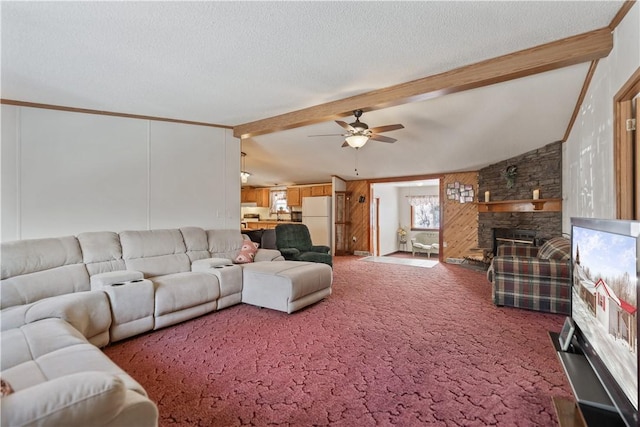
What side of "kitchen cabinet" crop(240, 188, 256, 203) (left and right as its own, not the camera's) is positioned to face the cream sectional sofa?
front

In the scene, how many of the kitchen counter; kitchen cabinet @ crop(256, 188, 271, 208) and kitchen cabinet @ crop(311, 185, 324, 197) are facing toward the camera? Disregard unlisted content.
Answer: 3

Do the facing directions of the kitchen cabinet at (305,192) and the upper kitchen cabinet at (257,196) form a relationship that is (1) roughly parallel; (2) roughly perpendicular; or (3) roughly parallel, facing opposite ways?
roughly parallel

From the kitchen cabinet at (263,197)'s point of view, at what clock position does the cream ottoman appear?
The cream ottoman is roughly at 12 o'clock from the kitchen cabinet.

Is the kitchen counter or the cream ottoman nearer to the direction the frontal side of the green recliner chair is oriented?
the cream ottoman

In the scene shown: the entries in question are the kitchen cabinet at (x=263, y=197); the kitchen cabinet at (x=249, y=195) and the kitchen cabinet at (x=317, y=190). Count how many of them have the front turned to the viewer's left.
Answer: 0

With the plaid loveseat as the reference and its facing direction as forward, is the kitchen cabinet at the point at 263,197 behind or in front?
in front

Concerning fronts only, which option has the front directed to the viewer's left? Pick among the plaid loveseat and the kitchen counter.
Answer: the plaid loveseat

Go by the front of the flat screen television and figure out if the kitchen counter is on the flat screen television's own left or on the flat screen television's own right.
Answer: on the flat screen television's own right

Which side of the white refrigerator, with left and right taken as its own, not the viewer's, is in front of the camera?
front

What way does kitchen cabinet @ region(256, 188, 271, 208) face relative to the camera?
toward the camera

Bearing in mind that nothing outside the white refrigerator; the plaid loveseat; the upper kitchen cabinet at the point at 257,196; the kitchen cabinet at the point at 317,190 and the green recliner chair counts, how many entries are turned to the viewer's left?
1

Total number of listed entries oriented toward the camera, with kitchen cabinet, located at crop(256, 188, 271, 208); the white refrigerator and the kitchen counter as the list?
3

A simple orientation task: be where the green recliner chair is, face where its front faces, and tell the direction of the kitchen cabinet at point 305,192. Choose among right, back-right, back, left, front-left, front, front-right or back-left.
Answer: back-left

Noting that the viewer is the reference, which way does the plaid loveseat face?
facing to the left of the viewer
